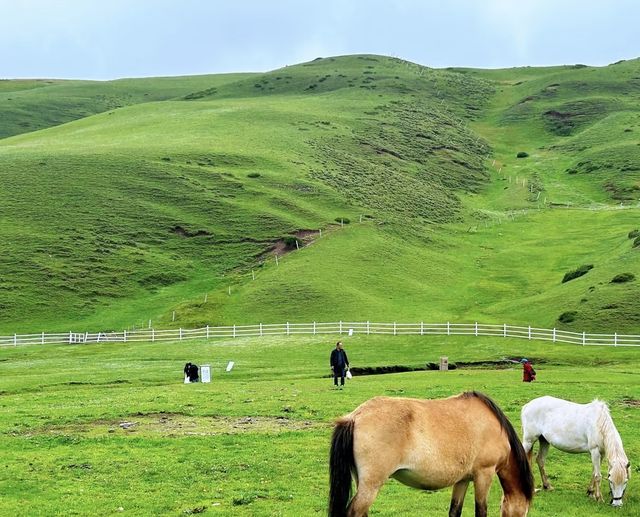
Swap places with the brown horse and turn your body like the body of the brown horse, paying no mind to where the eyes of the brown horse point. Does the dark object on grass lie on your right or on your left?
on your left

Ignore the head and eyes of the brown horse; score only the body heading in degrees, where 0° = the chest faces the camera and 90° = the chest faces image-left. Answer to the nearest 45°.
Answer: approximately 270°

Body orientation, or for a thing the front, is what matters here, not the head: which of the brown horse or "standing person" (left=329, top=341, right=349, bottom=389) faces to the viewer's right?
the brown horse

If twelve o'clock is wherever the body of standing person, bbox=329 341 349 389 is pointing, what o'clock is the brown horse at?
The brown horse is roughly at 12 o'clock from the standing person.

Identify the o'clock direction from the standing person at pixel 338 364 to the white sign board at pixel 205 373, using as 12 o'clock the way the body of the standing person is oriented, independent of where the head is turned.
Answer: The white sign board is roughly at 4 o'clock from the standing person.

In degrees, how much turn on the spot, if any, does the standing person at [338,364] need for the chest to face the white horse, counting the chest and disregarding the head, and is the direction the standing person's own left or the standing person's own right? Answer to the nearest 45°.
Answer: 0° — they already face it

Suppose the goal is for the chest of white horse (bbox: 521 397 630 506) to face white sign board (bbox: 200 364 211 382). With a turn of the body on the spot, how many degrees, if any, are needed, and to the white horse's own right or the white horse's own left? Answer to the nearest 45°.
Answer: approximately 180°
